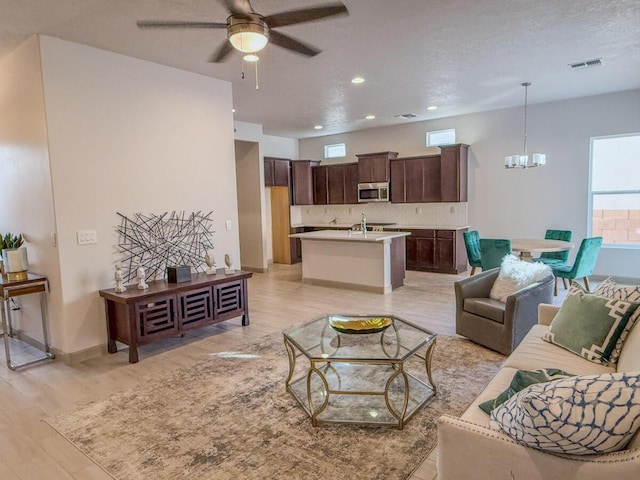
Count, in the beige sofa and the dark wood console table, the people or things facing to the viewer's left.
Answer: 1

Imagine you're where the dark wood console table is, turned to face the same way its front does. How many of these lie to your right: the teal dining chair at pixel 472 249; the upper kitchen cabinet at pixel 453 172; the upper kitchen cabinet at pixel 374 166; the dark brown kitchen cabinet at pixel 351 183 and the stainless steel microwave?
0

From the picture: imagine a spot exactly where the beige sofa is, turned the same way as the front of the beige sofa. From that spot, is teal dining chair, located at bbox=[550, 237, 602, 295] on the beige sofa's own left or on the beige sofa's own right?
on the beige sofa's own right

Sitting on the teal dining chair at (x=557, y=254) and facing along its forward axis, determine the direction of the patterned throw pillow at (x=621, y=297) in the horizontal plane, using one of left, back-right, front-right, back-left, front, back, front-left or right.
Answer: front-left

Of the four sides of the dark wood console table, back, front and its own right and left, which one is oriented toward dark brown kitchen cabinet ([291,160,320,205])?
left

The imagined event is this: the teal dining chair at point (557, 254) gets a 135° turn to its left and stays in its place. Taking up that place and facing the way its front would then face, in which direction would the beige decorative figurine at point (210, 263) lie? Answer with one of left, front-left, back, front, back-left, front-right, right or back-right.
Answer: back-right

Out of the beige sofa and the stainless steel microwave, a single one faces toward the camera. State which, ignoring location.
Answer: the stainless steel microwave

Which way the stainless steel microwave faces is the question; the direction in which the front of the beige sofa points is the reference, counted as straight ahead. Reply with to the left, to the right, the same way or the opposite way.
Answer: to the left

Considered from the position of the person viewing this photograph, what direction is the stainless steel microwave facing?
facing the viewer

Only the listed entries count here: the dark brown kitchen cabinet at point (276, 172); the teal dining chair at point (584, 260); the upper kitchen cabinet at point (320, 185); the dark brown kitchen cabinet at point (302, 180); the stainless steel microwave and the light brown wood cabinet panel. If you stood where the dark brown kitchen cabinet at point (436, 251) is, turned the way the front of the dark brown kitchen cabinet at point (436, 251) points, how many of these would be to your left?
1

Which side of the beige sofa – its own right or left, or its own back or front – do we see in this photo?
left

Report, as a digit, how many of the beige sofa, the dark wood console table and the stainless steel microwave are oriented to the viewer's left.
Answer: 1

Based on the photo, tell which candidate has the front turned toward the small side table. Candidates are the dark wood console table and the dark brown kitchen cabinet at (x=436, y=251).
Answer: the dark brown kitchen cabinet

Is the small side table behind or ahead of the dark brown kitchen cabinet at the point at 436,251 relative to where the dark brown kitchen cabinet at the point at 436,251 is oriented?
ahead

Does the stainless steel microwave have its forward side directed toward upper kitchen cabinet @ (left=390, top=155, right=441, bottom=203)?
no

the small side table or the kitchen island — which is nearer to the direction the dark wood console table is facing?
the kitchen island

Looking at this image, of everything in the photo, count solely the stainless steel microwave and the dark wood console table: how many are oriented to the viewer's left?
0

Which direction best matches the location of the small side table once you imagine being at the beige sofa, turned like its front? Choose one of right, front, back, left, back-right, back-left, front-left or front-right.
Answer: front

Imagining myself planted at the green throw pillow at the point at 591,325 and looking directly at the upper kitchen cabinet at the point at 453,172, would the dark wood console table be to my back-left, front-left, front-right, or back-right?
front-left

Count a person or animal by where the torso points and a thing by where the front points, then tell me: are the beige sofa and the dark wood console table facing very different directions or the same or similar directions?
very different directions

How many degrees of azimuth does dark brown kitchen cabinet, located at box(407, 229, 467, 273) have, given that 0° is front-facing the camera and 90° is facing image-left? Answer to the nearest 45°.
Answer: approximately 45°
